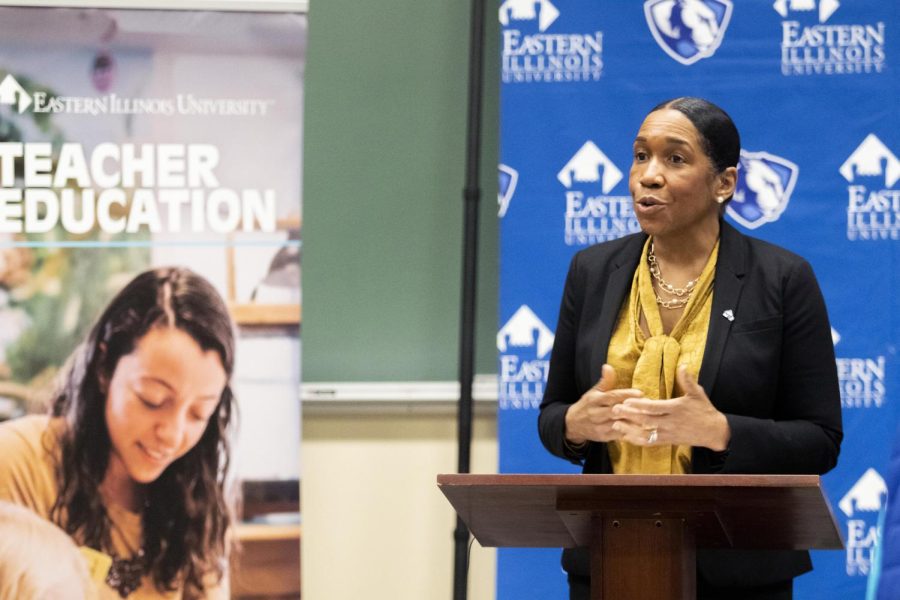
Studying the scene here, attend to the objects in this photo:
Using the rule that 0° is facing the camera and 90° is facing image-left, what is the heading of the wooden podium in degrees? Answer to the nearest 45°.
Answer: approximately 0°

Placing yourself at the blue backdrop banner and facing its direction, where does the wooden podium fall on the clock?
The wooden podium is roughly at 12 o'clock from the blue backdrop banner.

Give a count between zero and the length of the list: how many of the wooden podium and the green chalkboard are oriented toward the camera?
2

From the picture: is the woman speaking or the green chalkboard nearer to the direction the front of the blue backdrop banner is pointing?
the woman speaking

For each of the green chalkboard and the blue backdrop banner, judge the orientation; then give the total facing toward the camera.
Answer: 2

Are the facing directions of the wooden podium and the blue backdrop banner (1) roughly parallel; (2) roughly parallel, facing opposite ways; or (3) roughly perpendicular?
roughly parallel

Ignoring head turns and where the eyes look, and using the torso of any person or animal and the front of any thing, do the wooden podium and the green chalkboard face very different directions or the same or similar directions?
same or similar directions

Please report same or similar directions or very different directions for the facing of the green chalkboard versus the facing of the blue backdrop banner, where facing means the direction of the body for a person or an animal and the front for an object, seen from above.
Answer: same or similar directions

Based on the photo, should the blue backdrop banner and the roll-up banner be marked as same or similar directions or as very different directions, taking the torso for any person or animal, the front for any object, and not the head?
same or similar directions

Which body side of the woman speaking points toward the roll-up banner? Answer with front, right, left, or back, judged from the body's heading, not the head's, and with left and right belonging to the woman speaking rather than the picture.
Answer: right

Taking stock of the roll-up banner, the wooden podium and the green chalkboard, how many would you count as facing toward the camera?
3

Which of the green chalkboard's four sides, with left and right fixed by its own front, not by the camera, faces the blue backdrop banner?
left

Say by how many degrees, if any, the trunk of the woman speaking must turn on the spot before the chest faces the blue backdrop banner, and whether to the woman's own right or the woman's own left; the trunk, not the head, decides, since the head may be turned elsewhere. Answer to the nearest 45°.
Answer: approximately 135° to the woman's own right

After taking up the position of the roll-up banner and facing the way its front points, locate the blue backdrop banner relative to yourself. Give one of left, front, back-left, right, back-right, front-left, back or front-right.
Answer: left

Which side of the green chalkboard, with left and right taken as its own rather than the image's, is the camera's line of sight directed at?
front

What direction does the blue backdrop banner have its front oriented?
toward the camera

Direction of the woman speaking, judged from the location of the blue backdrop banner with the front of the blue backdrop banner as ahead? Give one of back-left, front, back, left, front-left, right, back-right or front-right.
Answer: front

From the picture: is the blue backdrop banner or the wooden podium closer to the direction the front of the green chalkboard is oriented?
the wooden podium
